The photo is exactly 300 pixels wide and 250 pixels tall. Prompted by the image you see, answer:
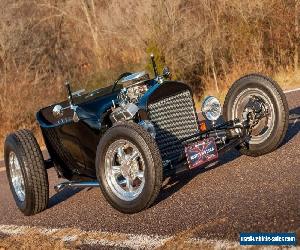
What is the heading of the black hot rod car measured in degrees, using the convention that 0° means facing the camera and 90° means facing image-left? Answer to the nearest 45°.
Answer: approximately 315°
